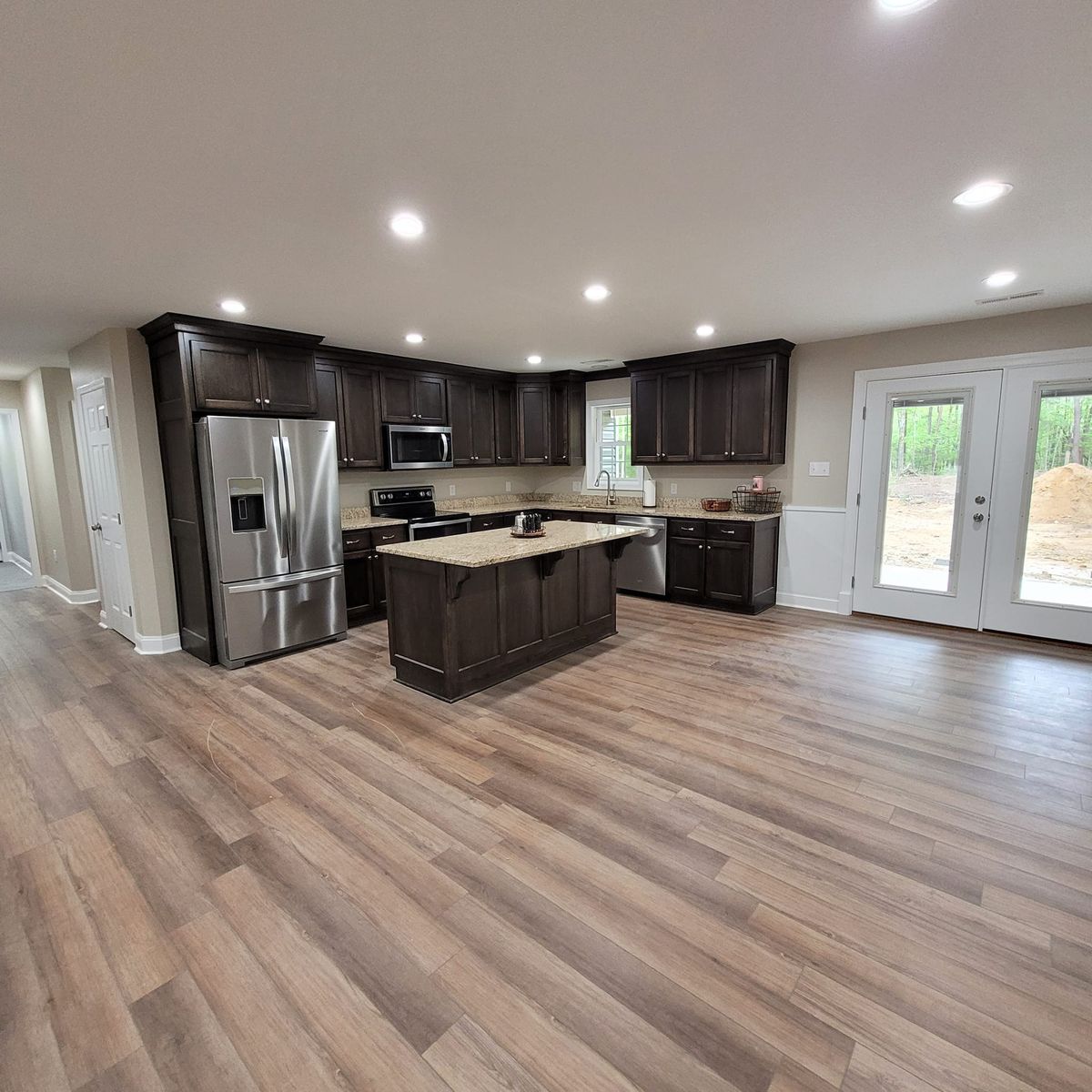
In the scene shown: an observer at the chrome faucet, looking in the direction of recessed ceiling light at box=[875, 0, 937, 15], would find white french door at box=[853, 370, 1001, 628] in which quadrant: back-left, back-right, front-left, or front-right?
front-left

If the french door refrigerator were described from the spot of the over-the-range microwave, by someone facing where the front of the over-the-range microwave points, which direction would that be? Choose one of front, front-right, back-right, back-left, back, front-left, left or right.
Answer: right

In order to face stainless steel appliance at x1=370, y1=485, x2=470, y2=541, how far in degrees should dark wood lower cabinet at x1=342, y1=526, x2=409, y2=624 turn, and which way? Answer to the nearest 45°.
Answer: approximately 90° to its left

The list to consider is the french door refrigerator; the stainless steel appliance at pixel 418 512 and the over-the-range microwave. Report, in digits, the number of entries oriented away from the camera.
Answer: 0

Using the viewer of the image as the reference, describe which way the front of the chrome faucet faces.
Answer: facing the viewer and to the left of the viewer

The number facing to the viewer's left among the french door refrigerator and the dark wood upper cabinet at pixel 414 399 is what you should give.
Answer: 0

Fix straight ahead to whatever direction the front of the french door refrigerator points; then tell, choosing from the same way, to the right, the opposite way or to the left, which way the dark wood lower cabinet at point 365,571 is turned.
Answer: the same way

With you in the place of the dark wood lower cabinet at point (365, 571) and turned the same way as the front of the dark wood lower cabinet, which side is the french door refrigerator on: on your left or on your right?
on your right

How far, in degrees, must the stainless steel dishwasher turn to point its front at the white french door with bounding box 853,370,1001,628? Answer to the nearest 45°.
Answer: approximately 135° to its left

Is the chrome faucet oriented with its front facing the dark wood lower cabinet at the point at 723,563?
no

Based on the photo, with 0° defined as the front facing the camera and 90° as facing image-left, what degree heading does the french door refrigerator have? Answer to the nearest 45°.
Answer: approximately 315°

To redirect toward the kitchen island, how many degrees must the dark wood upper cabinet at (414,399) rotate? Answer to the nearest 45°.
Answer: approximately 45° to its right

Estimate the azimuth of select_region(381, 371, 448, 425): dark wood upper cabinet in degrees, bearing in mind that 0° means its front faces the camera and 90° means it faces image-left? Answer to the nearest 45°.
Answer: approximately 315°

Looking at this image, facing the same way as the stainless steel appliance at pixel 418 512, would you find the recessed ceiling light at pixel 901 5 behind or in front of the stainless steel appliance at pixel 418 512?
in front

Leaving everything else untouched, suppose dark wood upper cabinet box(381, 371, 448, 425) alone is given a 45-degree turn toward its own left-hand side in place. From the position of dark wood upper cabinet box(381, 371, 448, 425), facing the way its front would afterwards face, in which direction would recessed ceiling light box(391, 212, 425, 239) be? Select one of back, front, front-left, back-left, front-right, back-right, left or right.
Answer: right

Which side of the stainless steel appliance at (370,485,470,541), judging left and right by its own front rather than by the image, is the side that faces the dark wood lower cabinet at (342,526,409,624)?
right

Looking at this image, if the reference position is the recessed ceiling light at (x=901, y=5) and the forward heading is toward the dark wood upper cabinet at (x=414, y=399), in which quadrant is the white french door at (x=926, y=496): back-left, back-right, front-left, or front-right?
front-right

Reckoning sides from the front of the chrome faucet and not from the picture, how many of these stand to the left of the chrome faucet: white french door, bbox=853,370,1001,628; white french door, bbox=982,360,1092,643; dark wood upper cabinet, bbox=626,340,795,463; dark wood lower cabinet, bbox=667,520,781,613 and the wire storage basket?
5

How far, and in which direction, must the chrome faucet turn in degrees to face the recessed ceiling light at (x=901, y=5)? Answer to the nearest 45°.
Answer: approximately 45° to its left

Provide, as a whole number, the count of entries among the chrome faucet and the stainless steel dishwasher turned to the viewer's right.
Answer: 0
